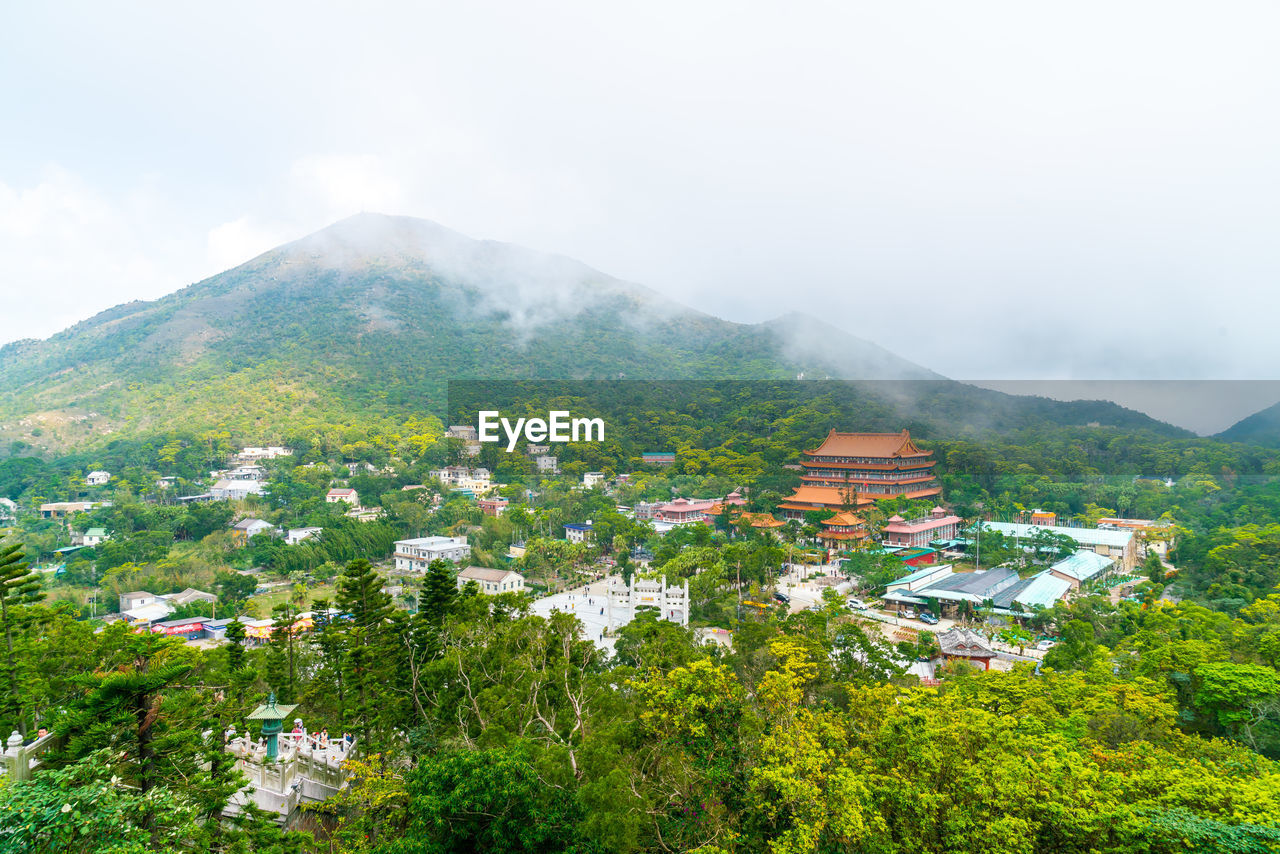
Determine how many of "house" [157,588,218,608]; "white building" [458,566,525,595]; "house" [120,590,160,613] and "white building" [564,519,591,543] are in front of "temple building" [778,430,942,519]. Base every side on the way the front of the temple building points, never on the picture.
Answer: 4

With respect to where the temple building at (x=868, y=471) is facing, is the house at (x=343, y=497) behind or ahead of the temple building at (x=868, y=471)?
ahead

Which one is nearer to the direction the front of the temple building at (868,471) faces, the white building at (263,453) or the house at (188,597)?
the house

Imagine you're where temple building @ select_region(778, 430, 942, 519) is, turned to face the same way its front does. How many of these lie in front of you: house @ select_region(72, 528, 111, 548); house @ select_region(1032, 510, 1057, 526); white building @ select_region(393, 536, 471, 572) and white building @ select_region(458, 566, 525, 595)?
3

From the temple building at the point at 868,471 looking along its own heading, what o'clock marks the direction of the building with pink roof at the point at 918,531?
The building with pink roof is roughly at 10 o'clock from the temple building.

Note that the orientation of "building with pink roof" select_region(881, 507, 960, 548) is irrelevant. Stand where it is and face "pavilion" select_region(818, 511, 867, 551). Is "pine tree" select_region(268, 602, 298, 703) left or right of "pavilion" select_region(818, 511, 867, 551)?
left

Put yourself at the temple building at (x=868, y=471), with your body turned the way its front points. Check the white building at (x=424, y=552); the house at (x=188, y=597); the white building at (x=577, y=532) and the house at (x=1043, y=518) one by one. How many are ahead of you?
3

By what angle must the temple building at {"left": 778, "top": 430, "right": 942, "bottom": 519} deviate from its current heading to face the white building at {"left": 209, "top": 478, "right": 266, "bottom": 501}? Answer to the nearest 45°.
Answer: approximately 45° to its right

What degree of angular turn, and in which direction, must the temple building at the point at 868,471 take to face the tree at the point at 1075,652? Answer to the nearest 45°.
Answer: approximately 45° to its left

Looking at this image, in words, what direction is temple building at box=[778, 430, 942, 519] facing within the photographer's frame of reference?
facing the viewer and to the left of the viewer

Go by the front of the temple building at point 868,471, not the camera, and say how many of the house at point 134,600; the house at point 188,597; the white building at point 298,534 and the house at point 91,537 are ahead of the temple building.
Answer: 4

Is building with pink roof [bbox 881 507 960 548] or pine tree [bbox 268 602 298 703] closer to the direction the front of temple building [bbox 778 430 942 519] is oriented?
the pine tree

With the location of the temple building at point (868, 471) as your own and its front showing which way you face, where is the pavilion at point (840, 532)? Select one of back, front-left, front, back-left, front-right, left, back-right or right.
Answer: front-left

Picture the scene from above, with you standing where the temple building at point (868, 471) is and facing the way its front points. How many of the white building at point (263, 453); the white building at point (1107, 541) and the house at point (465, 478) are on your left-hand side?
1

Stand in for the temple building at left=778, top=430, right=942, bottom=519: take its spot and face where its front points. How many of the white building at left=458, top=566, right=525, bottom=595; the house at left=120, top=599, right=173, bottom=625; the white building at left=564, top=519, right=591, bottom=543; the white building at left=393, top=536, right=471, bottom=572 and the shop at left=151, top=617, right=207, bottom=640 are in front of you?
5

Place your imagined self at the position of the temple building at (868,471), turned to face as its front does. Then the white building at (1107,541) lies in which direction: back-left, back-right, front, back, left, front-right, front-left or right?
left

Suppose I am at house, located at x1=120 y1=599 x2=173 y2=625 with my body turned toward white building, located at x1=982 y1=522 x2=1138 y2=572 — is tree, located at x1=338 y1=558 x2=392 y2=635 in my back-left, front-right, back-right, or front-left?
front-right
